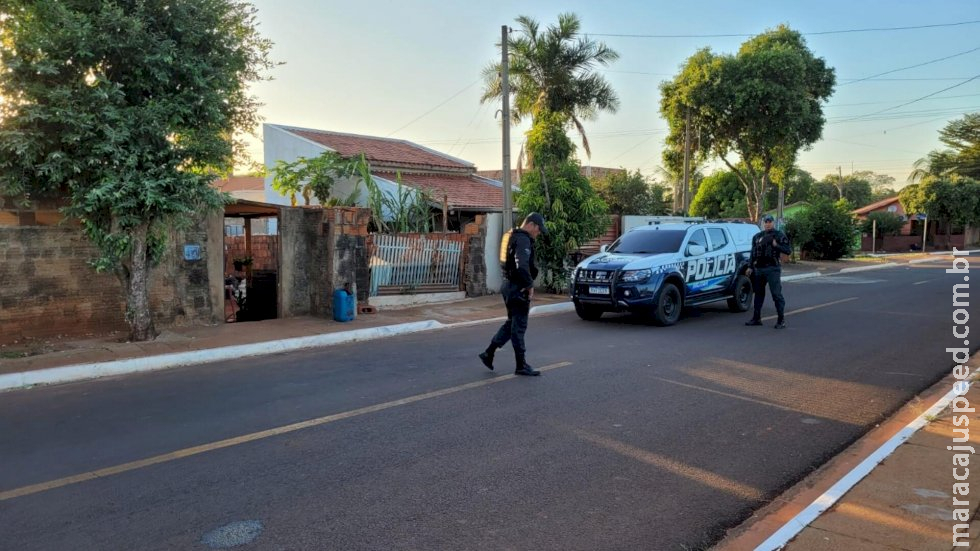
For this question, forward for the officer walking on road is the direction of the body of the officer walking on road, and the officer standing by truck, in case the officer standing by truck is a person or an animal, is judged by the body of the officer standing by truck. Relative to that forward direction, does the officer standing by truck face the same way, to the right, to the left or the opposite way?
to the right

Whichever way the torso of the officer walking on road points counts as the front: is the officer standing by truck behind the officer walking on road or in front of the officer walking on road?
in front

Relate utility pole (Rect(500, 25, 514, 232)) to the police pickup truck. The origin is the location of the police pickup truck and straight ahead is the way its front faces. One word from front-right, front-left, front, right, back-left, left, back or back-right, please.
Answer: right

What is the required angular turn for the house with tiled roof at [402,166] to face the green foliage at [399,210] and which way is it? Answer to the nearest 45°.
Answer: approximately 45° to its right

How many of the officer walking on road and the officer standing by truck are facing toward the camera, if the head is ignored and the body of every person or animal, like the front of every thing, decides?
1

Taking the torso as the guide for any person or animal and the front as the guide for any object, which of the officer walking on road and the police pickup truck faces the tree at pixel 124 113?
the police pickup truck

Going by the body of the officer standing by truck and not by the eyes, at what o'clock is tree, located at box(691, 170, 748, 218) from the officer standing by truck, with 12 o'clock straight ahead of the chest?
The tree is roughly at 6 o'clock from the officer standing by truck.

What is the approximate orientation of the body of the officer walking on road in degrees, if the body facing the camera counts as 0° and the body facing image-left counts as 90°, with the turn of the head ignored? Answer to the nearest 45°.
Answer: approximately 270°

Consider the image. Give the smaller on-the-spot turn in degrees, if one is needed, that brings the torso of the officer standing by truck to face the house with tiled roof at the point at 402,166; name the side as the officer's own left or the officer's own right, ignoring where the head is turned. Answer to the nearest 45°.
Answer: approximately 135° to the officer's own right

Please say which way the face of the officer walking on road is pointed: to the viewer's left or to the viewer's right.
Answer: to the viewer's right

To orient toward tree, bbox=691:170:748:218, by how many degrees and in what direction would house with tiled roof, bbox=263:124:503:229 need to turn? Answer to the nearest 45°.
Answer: approximately 90° to its left

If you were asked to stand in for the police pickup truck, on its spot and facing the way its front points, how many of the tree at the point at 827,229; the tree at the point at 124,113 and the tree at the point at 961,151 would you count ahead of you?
1

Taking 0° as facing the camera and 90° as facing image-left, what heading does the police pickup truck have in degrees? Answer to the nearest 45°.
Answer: approximately 45°
